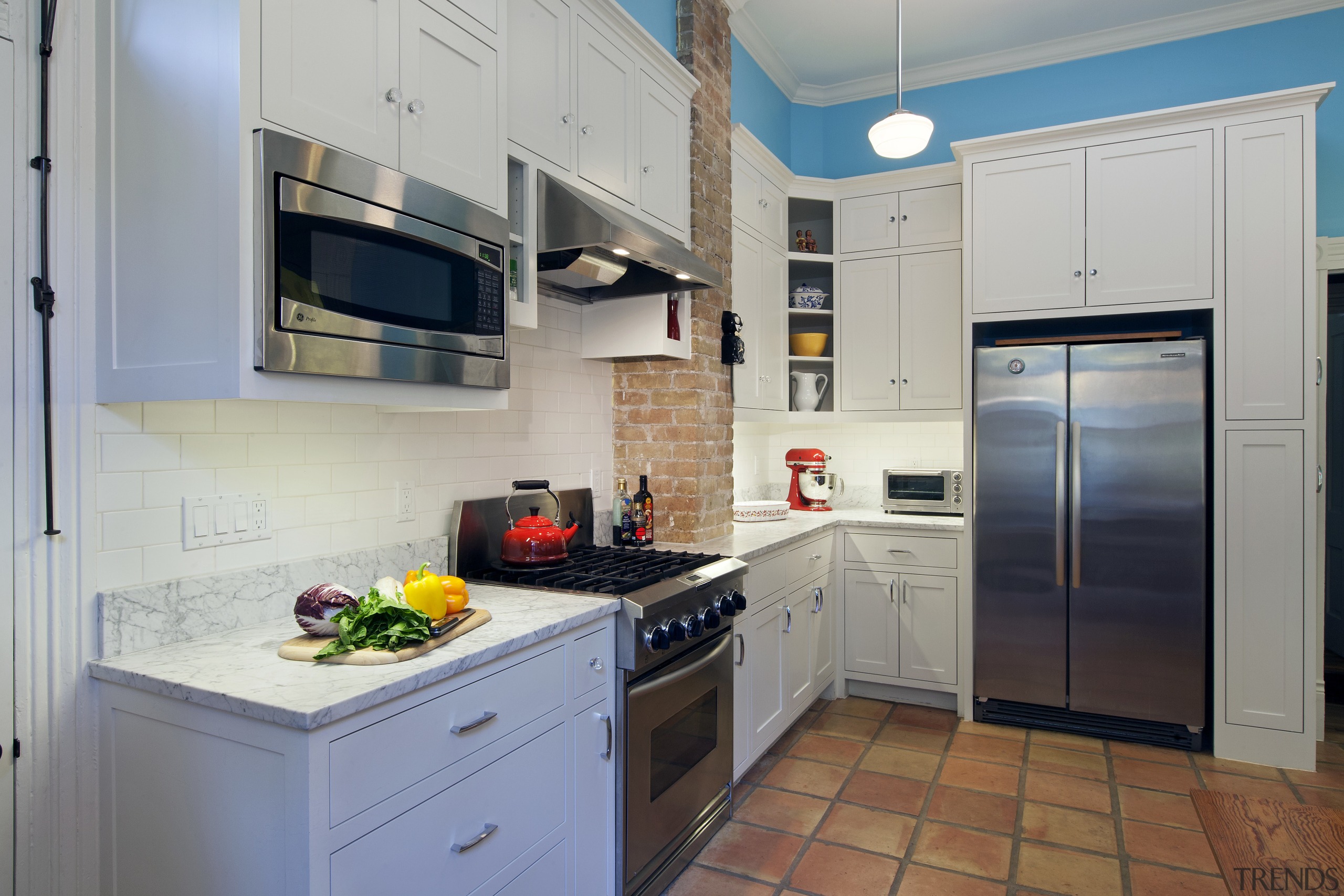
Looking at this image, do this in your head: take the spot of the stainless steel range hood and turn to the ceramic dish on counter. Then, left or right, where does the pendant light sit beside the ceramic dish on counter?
right

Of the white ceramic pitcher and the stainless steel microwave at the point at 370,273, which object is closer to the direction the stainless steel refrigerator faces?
the stainless steel microwave

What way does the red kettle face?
to the viewer's right

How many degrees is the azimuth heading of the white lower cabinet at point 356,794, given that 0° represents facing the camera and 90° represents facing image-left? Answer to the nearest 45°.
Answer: approximately 315°

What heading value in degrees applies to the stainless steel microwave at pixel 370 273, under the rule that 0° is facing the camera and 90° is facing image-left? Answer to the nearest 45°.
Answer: approximately 315°

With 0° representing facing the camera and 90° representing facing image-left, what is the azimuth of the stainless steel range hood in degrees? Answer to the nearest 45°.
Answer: approximately 315°

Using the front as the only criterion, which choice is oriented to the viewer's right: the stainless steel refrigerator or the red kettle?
the red kettle
